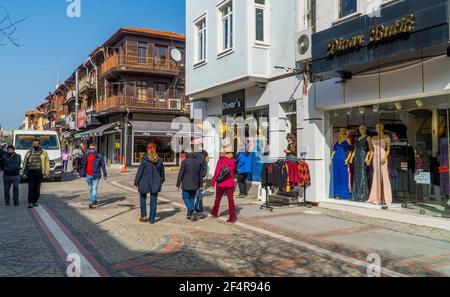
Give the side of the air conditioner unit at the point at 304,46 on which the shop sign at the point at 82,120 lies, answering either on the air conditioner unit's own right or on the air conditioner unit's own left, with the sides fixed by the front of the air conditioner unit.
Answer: on the air conditioner unit's own right

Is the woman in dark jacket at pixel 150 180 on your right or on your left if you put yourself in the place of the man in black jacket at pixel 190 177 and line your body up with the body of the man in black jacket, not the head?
on your left

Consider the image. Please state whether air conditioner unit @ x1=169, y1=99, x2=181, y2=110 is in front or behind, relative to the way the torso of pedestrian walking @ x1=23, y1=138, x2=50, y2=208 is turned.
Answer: behind

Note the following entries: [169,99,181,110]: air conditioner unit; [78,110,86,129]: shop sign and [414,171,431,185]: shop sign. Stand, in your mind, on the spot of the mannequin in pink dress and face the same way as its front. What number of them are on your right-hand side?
2

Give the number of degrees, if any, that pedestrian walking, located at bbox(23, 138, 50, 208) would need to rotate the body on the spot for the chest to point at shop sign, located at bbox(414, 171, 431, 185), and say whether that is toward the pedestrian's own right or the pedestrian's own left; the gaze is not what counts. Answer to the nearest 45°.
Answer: approximately 45° to the pedestrian's own left

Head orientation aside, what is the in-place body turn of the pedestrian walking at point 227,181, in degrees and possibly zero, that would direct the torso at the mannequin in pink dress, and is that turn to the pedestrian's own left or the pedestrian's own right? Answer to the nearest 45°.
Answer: approximately 90° to the pedestrian's own right

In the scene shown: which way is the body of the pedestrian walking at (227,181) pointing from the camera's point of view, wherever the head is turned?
away from the camera

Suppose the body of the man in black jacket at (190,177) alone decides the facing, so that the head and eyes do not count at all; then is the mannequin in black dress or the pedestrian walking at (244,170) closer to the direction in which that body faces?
the pedestrian walking

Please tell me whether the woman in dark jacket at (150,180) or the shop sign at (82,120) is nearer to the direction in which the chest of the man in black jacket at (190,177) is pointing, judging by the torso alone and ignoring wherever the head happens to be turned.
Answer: the shop sign

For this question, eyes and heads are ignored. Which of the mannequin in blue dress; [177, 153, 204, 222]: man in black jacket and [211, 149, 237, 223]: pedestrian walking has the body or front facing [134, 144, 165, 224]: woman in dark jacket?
the mannequin in blue dress

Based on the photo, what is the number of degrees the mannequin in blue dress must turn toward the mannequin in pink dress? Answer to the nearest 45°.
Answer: approximately 90° to its left

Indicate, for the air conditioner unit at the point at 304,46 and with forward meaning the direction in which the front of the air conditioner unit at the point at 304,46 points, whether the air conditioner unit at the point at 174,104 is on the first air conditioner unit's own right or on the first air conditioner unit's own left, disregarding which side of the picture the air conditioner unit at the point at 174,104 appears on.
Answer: on the first air conditioner unit's own right

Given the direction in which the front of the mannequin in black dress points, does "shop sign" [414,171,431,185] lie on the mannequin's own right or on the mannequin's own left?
on the mannequin's own left
